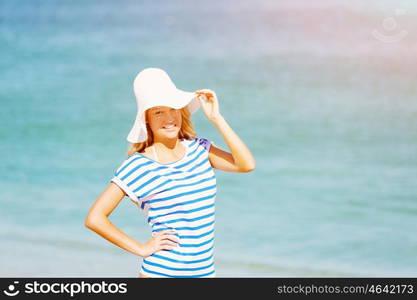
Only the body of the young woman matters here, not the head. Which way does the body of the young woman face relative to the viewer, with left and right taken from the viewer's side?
facing the viewer and to the right of the viewer
